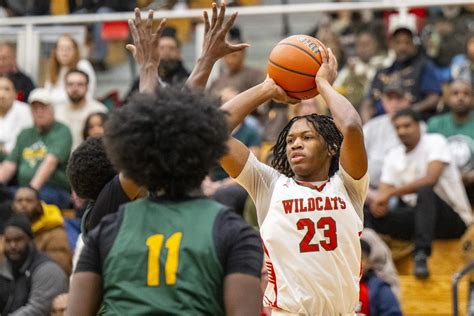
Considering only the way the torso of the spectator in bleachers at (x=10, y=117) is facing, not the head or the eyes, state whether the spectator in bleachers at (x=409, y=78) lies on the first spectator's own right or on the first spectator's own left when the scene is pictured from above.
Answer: on the first spectator's own left

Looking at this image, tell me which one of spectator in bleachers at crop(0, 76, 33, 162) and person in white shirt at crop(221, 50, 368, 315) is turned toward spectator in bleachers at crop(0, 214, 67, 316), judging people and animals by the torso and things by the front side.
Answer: spectator in bleachers at crop(0, 76, 33, 162)

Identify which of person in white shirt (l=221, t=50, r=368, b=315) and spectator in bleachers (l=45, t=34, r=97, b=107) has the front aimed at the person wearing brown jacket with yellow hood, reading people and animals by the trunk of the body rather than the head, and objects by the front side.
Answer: the spectator in bleachers

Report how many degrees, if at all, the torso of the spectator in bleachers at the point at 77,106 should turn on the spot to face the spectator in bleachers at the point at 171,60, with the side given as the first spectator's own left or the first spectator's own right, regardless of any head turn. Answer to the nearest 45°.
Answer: approximately 90° to the first spectator's own left

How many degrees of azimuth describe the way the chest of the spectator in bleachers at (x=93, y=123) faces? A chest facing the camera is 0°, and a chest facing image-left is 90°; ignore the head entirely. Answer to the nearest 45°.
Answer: approximately 0°

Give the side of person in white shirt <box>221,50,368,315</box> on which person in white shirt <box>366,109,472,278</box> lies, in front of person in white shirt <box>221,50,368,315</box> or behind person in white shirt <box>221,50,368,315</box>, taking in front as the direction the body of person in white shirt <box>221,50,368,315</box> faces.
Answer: behind

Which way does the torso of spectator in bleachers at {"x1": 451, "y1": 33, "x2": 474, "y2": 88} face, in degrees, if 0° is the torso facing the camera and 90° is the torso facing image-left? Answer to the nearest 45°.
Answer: approximately 0°

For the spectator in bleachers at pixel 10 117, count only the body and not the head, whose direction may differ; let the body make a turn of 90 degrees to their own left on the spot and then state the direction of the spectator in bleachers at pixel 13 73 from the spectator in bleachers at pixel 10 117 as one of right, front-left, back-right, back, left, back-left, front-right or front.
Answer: left
